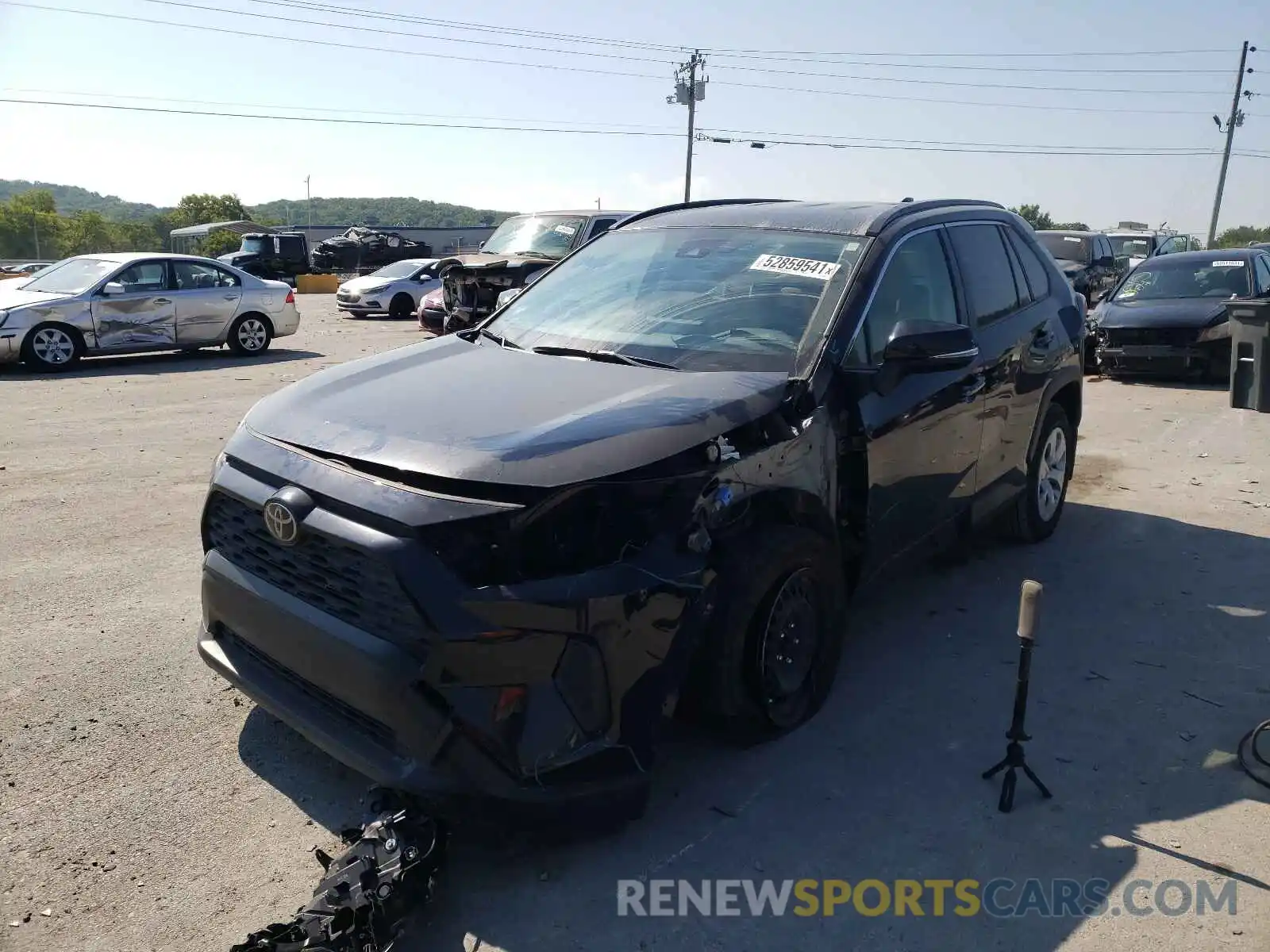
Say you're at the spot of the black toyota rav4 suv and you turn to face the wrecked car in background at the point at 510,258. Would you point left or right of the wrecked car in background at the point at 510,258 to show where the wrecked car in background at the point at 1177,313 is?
right

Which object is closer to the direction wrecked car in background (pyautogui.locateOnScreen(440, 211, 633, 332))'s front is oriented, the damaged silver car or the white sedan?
the damaged silver car

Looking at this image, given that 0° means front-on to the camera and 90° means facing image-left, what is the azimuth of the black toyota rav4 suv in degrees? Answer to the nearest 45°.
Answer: approximately 45°

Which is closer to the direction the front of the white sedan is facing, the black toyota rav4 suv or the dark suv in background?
the black toyota rav4 suv

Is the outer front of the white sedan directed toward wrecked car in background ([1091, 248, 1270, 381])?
no

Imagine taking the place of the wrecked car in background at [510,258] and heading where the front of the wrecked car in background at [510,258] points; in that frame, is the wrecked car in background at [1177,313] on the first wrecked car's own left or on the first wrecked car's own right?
on the first wrecked car's own left

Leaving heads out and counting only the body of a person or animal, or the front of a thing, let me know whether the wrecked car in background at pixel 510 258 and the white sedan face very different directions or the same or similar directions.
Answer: same or similar directions

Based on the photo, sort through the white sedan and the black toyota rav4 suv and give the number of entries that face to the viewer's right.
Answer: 0

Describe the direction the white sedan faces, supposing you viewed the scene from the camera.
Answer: facing the viewer and to the left of the viewer

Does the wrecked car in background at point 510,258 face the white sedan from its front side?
no

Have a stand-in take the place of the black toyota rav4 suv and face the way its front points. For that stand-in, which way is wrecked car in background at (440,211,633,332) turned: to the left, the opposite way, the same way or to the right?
the same way

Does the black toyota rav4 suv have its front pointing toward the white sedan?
no

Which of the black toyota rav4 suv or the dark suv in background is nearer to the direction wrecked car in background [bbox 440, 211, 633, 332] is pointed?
the black toyota rav4 suv

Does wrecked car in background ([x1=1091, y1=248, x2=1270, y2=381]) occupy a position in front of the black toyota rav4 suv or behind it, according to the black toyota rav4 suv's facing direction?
behind
